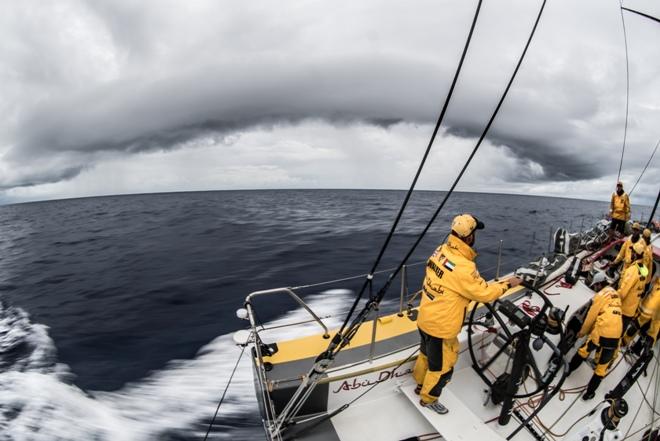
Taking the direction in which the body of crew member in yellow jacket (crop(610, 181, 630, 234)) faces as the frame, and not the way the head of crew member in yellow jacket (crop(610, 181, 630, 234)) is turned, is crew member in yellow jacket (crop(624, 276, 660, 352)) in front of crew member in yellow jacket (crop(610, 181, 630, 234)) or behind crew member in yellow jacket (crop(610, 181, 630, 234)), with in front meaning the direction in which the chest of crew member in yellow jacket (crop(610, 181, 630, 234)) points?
in front

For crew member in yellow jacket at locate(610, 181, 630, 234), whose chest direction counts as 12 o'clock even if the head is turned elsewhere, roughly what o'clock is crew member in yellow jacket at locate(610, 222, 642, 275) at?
crew member in yellow jacket at locate(610, 222, 642, 275) is roughly at 12 o'clock from crew member in yellow jacket at locate(610, 181, 630, 234).

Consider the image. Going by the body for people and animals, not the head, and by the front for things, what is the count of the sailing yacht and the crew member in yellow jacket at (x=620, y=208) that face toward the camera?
1

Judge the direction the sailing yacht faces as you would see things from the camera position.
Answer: facing away from the viewer and to the right of the viewer

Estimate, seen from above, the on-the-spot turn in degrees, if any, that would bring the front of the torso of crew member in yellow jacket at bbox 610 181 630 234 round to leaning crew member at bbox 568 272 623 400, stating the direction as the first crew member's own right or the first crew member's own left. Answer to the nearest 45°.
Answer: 0° — they already face them

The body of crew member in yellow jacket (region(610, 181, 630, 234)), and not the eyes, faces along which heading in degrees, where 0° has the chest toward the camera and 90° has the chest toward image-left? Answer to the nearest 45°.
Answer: approximately 0°

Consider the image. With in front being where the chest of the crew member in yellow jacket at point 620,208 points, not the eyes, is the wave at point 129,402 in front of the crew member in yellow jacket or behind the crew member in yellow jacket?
in front

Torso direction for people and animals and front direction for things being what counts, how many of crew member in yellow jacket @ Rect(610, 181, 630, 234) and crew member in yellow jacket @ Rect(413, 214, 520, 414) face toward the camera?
1
